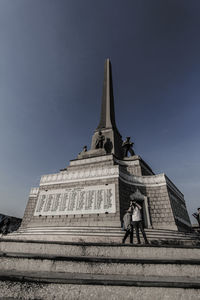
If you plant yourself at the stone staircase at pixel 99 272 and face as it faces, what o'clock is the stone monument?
The stone monument is roughly at 6 o'clock from the stone staircase.

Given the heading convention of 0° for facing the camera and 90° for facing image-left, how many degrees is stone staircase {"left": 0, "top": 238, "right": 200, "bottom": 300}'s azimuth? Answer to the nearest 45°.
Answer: approximately 0°
